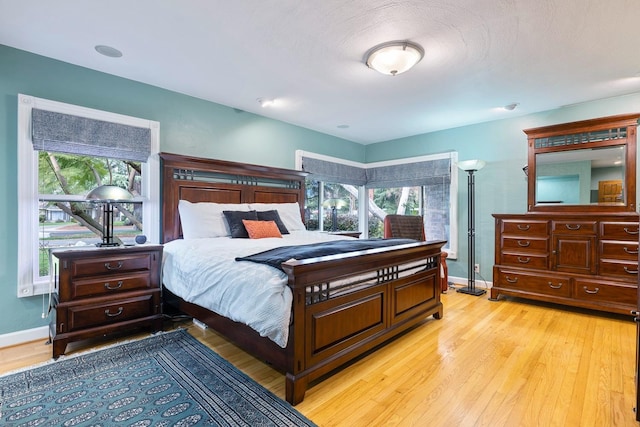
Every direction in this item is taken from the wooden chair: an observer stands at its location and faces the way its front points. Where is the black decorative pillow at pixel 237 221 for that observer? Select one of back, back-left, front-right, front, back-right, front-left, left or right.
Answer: right

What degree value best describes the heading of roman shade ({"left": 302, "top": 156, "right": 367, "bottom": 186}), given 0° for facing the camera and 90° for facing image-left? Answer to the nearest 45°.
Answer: approximately 315°

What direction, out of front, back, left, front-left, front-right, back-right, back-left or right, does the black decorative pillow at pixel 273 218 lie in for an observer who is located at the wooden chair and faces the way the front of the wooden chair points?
right

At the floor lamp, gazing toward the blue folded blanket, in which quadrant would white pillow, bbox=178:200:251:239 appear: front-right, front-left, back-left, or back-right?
front-right

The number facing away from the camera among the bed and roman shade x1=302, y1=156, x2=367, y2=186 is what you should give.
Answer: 0

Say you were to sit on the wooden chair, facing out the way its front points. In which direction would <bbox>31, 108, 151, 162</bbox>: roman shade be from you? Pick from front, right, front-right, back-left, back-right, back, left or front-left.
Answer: right

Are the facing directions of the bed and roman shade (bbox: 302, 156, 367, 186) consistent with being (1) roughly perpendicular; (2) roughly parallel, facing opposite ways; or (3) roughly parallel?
roughly parallel

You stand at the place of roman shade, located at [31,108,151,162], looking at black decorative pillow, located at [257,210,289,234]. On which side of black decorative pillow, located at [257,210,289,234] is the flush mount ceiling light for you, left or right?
right

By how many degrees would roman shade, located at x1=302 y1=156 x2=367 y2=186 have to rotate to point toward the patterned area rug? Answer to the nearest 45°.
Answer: approximately 45° to its right

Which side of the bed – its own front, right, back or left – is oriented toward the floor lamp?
left

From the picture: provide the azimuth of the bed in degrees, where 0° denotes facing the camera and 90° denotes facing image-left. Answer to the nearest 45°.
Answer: approximately 315°
